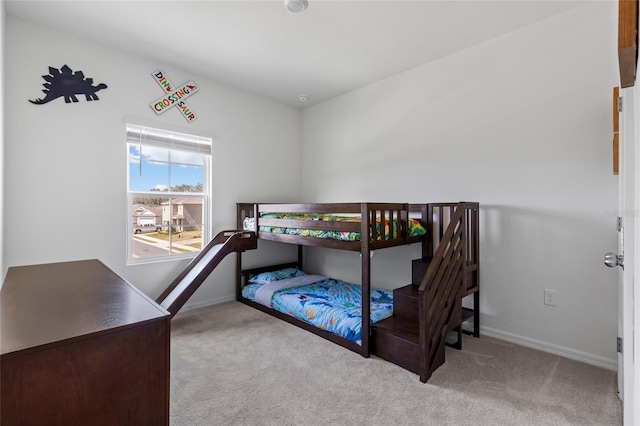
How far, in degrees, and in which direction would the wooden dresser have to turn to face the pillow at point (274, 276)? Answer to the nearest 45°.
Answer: approximately 45° to its left

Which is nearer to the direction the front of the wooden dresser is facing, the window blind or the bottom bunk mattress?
the bottom bunk mattress

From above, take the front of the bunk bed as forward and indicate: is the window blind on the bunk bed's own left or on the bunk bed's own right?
on the bunk bed's own right

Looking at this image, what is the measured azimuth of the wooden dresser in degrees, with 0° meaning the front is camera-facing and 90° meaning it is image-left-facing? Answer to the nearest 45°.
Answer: approximately 270°

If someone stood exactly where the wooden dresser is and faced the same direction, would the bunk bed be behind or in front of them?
in front
